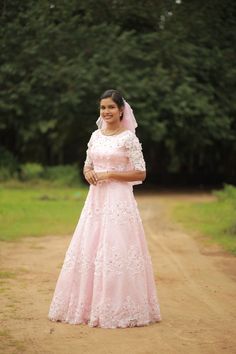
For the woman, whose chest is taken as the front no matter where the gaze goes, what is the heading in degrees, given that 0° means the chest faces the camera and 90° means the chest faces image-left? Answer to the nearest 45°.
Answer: approximately 45°

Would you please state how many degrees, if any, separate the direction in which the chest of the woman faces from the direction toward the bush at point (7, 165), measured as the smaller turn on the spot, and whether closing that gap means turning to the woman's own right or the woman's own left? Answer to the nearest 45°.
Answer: approximately 135° to the woman's own right

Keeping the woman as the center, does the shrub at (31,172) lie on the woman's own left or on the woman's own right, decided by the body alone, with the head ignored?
on the woman's own right
